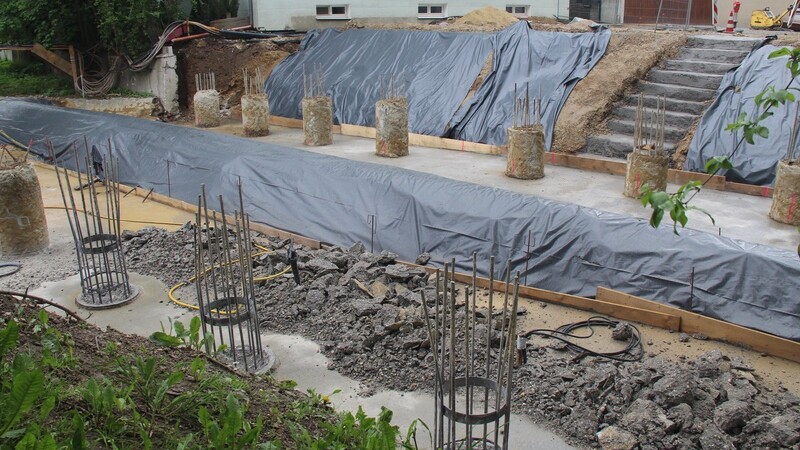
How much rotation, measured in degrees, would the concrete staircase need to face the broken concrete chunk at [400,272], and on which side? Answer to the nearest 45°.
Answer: approximately 45° to its left

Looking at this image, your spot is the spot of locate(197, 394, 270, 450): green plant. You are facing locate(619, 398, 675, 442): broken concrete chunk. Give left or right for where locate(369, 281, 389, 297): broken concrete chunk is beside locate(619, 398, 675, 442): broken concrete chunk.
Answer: left

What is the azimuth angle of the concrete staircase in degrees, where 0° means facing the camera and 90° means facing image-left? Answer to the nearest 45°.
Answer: approximately 45°

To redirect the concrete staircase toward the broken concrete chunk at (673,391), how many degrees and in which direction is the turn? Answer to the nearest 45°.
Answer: approximately 45° to its left

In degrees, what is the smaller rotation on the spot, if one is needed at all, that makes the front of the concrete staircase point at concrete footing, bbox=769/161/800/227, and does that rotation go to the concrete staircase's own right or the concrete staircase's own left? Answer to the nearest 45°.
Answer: approximately 45° to the concrete staircase's own left

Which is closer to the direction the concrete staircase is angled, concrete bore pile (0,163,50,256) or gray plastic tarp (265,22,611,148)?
the concrete bore pile

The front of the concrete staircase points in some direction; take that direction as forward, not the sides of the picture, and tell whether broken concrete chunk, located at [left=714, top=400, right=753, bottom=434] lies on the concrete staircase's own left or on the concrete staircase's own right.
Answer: on the concrete staircase's own left

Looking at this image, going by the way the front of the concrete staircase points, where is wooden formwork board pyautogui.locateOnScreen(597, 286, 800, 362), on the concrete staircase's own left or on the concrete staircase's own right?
on the concrete staircase's own left

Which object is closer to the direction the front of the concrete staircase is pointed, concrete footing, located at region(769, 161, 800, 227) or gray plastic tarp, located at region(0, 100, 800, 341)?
the gray plastic tarp

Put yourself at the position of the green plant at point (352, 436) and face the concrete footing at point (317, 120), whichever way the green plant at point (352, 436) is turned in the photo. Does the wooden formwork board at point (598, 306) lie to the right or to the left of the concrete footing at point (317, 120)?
right
